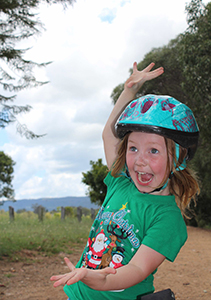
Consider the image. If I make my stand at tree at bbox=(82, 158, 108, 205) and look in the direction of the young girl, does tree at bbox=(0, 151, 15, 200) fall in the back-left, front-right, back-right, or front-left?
back-right

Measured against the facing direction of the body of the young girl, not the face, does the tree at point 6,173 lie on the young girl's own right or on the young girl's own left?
on the young girl's own right

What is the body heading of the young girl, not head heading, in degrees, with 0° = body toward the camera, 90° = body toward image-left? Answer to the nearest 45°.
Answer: approximately 45°

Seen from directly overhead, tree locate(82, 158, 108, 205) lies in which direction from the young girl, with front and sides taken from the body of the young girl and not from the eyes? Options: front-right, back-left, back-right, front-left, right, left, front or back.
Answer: back-right
